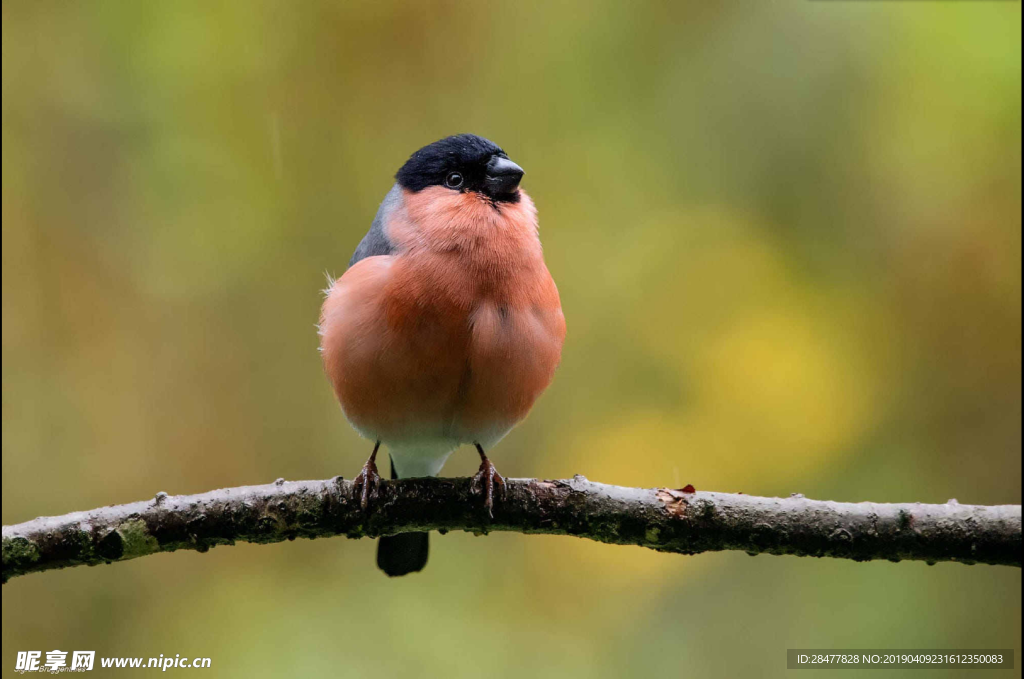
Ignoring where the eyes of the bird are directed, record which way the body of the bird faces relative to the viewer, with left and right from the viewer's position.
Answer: facing the viewer and to the right of the viewer
